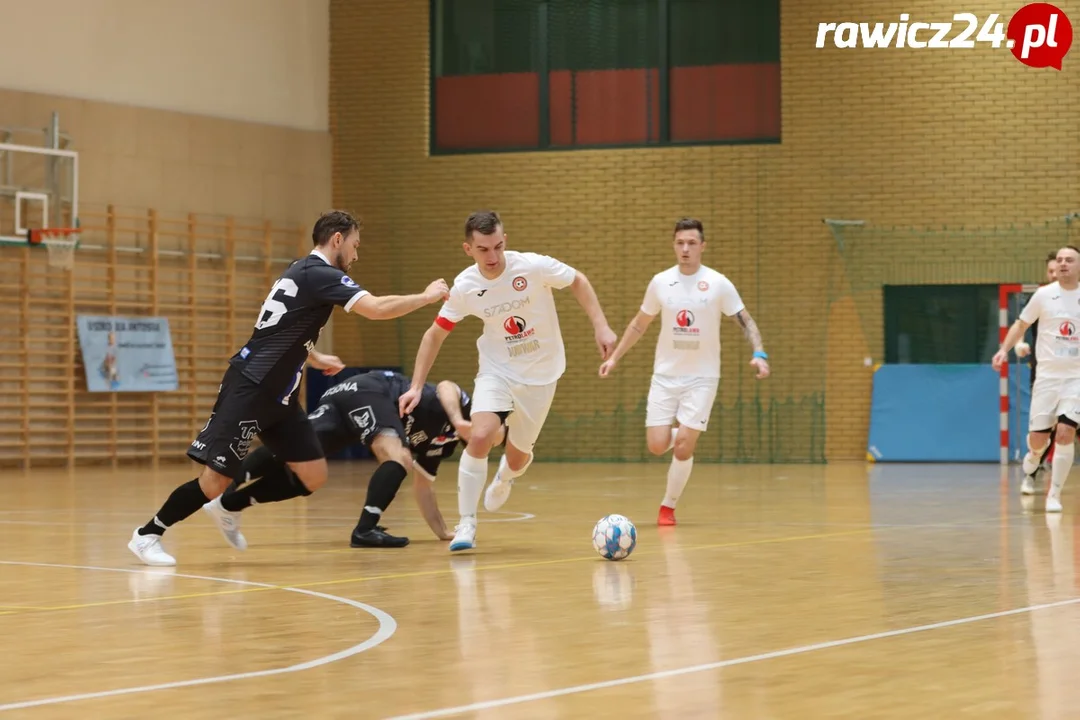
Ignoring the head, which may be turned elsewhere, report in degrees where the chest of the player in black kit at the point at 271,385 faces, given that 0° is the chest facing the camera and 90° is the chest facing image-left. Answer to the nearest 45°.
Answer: approximately 270°

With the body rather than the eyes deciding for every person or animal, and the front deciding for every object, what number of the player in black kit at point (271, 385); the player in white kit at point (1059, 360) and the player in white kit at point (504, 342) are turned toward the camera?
2

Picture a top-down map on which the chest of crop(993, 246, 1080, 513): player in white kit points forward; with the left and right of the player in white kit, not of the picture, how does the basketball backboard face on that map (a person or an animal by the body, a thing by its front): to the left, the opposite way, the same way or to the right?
to the left

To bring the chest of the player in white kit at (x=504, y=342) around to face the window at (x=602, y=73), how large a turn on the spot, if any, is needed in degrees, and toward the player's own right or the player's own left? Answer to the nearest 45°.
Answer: approximately 180°

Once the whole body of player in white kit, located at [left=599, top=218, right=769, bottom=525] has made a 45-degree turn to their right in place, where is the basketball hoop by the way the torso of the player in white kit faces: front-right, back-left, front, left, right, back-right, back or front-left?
right

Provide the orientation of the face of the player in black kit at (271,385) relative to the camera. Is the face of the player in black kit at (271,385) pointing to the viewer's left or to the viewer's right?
to the viewer's right

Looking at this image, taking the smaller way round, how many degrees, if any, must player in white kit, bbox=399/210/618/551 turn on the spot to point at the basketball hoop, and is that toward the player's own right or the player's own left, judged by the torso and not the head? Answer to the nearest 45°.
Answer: approximately 135° to the player's own right

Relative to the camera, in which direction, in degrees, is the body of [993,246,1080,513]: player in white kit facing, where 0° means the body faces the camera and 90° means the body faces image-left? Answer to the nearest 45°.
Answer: approximately 0°

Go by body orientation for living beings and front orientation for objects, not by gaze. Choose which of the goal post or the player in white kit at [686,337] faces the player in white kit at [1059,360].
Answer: the goal post
